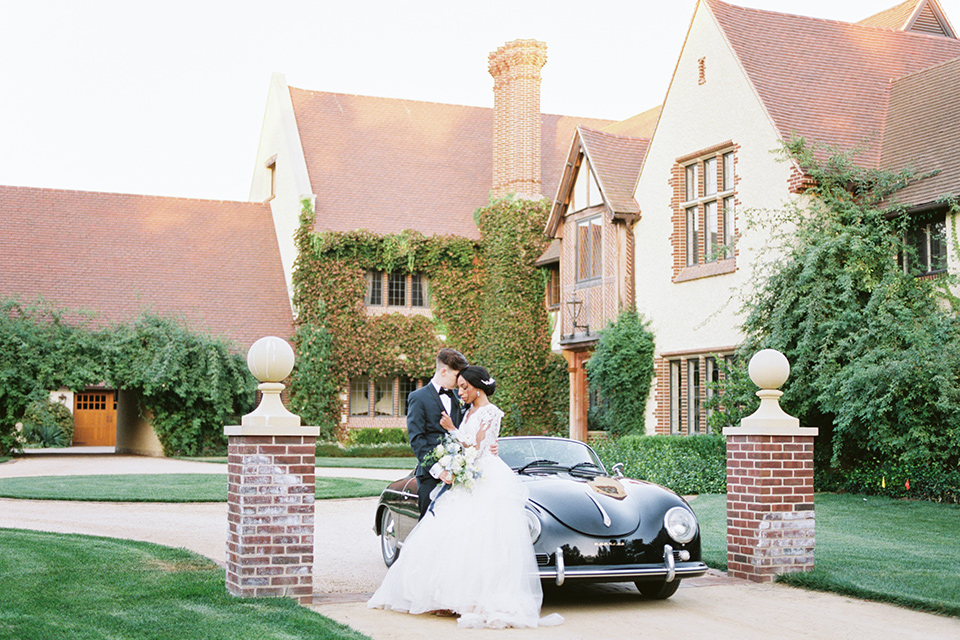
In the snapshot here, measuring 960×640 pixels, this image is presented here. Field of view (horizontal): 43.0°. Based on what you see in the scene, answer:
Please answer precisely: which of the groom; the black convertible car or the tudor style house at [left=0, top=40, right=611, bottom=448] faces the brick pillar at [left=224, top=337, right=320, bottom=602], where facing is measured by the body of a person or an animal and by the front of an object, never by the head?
the tudor style house

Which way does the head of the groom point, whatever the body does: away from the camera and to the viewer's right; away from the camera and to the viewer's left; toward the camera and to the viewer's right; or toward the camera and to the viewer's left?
toward the camera and to the viewer's right

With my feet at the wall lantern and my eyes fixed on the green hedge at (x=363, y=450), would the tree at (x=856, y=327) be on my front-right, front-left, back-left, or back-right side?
back-left

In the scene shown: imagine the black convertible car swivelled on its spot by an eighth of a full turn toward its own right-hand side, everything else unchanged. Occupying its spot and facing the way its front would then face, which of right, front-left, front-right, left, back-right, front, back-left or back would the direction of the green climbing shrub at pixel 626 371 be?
back

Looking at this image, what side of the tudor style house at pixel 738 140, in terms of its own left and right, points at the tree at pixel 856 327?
left

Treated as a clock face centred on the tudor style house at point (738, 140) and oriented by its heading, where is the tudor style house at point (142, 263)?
the tudor style house at point (142, 263) is roughly at 2 o'clock from the tudor style house at point (738, 140).

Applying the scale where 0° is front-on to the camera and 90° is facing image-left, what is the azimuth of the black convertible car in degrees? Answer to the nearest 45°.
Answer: approximately 315°

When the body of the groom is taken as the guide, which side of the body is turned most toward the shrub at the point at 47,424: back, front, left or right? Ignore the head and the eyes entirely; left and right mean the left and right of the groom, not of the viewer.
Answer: back

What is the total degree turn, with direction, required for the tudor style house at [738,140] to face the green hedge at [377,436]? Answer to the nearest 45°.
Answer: approximately 90° to its right

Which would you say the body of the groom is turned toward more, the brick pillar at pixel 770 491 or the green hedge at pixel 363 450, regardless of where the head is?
the brick pillar

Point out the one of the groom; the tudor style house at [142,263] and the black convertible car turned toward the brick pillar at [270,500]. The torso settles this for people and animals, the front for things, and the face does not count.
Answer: the tudor style house

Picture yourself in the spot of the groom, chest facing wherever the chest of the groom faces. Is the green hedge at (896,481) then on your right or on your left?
on your left

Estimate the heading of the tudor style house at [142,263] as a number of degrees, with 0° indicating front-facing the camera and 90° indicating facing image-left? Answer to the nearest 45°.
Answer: approximately 0°
